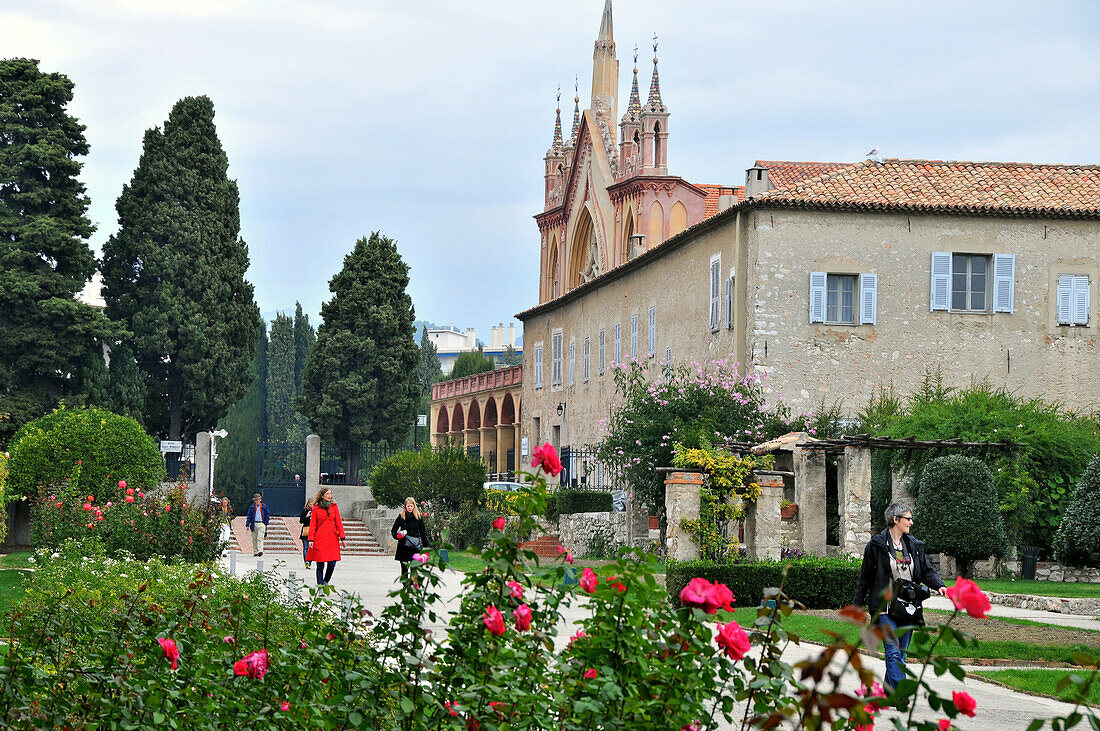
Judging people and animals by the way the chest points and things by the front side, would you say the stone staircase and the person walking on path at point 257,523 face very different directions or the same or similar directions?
same or similar directions

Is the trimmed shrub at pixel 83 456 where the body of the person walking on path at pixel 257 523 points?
no

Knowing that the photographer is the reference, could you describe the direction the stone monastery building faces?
facing the viewer and to the left of the viewer

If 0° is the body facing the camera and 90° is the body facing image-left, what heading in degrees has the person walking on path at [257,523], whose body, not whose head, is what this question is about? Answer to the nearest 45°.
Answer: approximately 0°

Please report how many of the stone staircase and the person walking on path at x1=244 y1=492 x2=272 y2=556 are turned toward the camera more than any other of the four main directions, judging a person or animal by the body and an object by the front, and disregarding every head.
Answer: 2

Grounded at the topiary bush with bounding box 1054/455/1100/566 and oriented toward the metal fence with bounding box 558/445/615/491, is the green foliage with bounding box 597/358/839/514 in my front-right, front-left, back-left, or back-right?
front-left

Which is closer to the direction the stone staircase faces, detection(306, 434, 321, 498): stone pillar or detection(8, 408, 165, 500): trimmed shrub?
the trimmed shrub

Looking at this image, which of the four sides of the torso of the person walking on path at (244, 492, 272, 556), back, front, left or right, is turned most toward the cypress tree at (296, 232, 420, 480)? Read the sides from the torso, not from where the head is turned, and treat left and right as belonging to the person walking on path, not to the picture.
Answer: back

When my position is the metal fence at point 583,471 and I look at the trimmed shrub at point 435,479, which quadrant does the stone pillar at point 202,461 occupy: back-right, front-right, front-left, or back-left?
front-right

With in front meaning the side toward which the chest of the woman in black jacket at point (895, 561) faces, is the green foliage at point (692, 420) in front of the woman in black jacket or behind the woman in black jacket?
behind

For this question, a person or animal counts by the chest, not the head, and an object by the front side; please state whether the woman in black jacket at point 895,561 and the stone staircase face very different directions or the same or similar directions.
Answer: same or similar directions

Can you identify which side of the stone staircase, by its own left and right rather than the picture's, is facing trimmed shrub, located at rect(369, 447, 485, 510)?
left

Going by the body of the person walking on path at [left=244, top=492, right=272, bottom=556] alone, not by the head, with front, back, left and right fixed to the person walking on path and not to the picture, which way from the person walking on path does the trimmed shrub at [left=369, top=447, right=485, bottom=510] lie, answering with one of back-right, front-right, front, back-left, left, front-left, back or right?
back-left

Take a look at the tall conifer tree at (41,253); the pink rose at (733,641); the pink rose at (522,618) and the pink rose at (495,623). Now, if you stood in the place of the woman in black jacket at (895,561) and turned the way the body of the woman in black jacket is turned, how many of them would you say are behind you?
1

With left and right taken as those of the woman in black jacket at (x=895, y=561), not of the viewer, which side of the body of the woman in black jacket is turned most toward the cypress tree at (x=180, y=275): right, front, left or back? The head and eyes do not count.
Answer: back

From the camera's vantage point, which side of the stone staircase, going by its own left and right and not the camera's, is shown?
front

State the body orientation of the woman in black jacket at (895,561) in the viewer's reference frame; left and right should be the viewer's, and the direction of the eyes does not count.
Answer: facing the viewer and to the right of the viewer

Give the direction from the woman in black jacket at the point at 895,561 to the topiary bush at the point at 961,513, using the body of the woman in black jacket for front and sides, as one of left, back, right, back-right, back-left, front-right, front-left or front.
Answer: back-left
